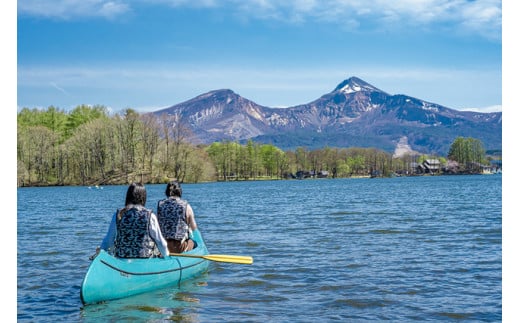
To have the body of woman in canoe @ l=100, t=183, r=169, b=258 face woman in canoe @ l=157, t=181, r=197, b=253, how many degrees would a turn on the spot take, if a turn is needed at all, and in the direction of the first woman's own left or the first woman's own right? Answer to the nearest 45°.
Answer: approximately 45° to the first woman's own right

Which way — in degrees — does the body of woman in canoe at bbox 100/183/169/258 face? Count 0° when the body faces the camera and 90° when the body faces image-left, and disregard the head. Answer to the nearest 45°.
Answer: approximately 180°

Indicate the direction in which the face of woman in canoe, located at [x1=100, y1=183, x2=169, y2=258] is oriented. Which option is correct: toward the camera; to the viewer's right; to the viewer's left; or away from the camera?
away from the camera
